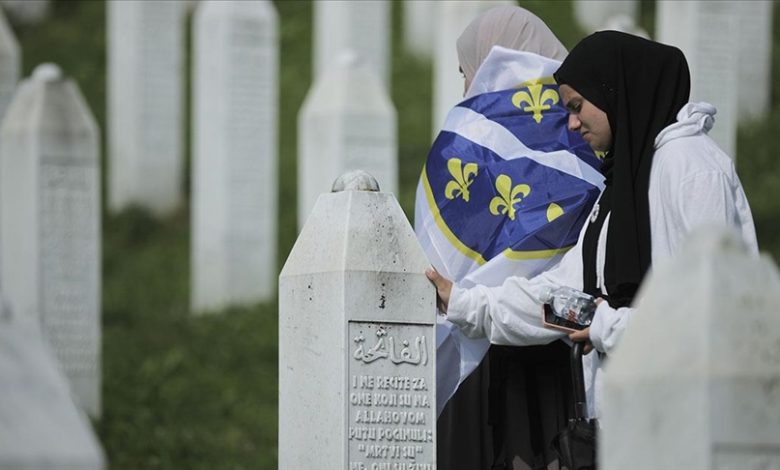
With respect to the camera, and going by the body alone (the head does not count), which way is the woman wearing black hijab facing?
to the viewer's left

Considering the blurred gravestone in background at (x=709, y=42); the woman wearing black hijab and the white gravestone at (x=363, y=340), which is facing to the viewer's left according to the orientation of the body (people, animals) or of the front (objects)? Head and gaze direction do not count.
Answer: the woman wearing black hijab

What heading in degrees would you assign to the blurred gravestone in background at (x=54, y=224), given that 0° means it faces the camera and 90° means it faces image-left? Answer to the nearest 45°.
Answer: approximately 315°

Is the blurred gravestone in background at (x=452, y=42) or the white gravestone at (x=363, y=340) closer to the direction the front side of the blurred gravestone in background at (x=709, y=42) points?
the white gravestone

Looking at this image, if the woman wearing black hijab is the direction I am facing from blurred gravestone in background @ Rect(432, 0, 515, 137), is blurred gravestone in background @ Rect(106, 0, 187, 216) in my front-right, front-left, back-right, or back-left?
back-right

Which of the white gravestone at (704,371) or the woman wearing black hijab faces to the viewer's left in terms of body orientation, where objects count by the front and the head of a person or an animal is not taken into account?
the woman wearing black hijab

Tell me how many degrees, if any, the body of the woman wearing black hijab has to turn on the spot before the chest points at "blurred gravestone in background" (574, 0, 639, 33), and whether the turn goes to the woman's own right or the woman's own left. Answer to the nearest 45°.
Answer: approximately 90° to the woman's own right
